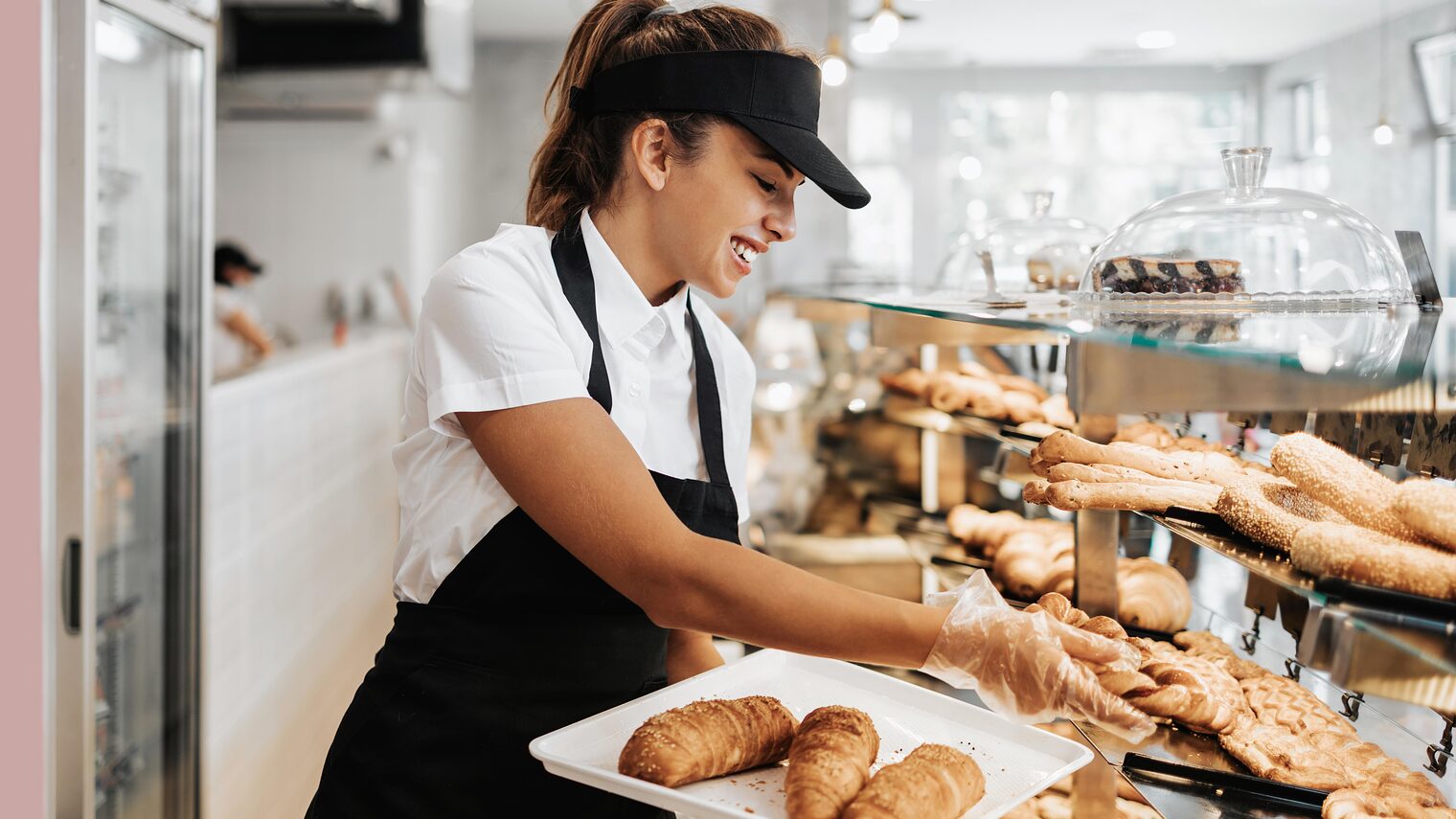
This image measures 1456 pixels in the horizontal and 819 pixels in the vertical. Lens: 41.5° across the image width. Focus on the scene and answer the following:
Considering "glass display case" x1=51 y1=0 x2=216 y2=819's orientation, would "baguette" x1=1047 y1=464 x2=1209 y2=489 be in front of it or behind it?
in front

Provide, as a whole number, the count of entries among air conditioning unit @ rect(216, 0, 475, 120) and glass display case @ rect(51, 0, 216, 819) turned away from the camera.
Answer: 0

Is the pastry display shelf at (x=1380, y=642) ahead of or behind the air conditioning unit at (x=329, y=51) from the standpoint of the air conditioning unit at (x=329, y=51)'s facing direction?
ahead

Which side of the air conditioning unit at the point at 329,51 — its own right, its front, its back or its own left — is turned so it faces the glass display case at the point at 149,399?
front

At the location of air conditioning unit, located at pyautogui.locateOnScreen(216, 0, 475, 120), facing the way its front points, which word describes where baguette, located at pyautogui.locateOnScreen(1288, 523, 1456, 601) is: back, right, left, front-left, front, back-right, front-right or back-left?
front

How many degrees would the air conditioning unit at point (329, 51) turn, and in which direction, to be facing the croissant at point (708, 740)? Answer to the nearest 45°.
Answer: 0° — it already faces it

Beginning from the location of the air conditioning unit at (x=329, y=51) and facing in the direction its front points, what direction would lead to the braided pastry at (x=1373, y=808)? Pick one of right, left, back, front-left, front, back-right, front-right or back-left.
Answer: front

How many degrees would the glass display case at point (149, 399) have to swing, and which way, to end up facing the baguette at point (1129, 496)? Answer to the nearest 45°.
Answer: approximately 45° to its right

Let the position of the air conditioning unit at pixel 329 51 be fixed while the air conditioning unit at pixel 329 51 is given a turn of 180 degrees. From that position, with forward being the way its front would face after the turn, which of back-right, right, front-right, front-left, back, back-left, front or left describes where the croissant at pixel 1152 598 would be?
back

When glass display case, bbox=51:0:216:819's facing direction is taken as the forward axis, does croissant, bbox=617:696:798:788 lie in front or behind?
in front

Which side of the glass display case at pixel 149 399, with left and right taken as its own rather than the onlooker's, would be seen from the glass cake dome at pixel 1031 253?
front

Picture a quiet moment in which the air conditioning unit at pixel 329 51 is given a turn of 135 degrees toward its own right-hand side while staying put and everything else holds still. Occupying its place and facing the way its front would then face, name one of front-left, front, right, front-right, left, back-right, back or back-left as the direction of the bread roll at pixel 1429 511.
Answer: back-left

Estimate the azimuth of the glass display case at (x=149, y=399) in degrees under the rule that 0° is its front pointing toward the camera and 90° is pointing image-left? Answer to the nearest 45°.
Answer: approximately 315°
